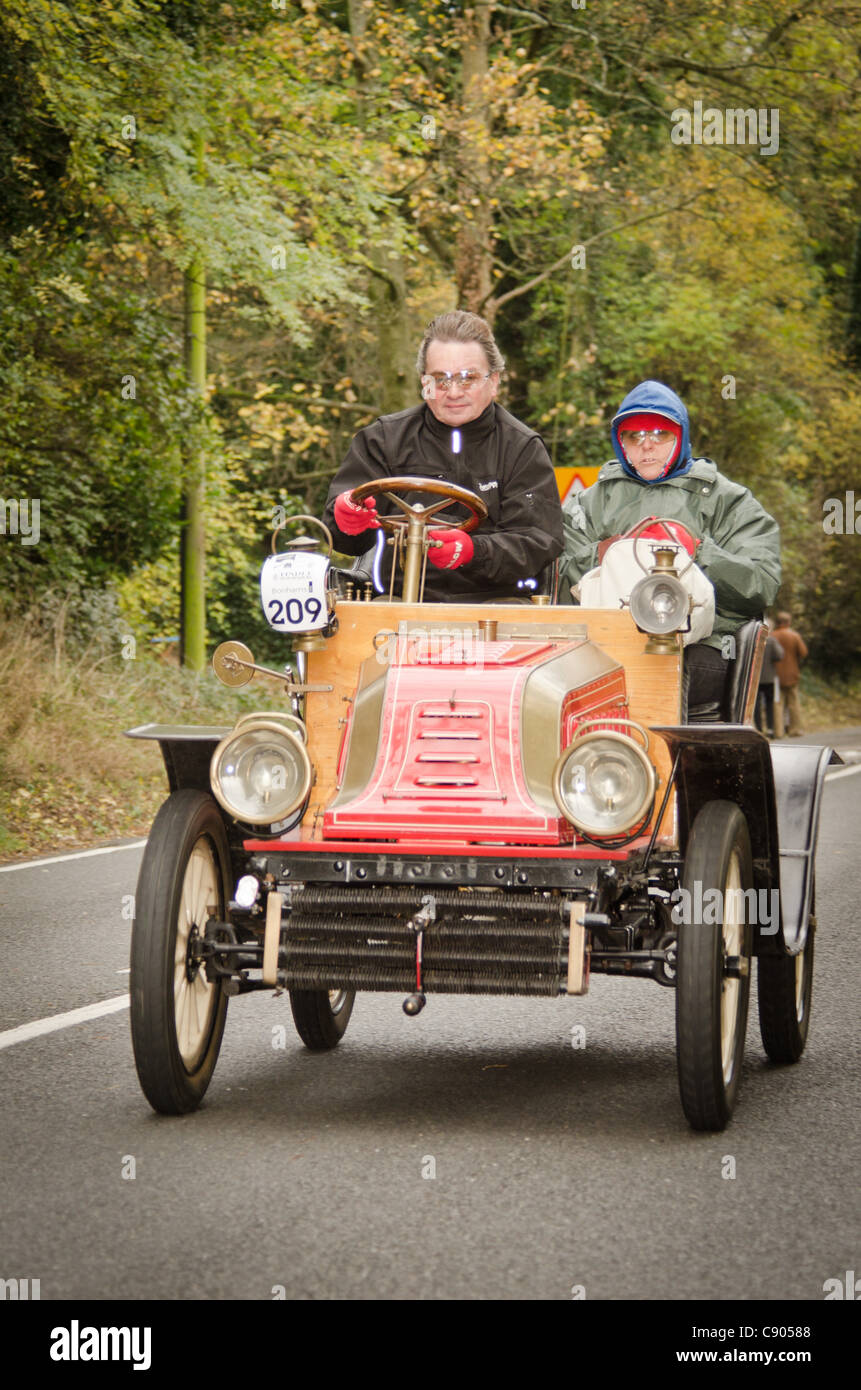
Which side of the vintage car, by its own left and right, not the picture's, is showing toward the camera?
front

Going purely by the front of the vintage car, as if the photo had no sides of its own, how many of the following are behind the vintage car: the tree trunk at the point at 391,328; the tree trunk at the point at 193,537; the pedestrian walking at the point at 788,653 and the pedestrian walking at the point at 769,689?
4

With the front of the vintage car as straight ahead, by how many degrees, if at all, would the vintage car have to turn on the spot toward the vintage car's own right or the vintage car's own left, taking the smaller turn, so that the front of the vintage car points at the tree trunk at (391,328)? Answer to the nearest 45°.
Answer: approximately 180°

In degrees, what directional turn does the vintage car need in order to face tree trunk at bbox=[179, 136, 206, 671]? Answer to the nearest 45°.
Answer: approximately 180°

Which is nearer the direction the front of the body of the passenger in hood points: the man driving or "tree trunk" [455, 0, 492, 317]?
the man driving

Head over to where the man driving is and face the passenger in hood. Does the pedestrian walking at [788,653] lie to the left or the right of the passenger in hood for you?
left

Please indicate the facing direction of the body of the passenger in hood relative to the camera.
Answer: toward the camera

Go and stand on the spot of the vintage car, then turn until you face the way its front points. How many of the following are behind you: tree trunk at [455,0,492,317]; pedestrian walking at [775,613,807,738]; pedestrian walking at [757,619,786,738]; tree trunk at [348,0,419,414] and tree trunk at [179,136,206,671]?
5

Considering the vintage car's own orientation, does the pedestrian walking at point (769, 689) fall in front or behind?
behind

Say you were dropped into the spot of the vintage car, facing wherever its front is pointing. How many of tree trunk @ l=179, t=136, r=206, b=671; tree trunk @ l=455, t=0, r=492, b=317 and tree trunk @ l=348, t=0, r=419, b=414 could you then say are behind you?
3

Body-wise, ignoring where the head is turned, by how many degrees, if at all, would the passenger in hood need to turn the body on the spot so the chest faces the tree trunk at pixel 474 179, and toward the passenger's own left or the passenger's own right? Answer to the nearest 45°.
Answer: approximately 180°

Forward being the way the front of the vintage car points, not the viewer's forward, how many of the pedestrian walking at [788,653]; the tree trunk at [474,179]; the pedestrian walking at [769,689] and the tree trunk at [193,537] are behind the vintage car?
4

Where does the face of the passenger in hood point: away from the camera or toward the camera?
toward the camera

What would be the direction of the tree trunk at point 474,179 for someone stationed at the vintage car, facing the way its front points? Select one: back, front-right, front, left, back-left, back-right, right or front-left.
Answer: back

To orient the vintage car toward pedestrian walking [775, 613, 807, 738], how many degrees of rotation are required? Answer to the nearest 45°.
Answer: approximately 180°

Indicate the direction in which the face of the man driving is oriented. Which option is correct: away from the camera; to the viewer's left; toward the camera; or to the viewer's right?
toward the camera

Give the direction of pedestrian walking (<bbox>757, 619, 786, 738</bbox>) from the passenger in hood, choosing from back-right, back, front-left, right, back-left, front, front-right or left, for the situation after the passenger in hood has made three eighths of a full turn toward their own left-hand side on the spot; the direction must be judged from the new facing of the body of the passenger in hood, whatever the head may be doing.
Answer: front-left

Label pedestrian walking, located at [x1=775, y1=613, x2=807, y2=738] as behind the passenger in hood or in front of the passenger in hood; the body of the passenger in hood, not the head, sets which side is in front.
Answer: behind
